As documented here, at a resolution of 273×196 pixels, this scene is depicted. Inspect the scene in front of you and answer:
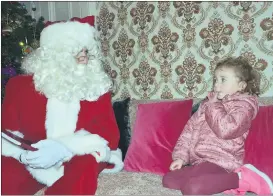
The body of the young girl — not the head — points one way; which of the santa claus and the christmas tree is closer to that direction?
the santa claus

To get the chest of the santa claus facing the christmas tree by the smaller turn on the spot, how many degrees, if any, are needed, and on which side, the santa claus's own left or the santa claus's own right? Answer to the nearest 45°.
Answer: approximately 180°

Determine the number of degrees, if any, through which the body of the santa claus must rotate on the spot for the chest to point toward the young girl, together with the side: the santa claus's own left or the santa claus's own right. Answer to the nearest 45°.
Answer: approximately 90° to the santa claus's own left

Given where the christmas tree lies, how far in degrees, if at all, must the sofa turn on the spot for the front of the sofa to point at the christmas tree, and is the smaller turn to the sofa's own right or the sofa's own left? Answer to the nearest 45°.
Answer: approximately 135° to the sofa's own right

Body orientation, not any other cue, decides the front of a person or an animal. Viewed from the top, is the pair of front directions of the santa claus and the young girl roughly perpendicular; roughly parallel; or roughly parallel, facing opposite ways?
roughly perpendicular

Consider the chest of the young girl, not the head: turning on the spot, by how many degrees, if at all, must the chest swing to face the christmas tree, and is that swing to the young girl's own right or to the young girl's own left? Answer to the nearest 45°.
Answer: approximately 90° to the young girl's own right

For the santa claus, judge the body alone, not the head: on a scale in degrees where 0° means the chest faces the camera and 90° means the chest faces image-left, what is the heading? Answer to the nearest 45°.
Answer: approximately 0°

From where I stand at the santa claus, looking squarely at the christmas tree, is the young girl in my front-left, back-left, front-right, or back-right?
back-right

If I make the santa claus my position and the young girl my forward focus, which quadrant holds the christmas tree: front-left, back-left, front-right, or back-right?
back-left

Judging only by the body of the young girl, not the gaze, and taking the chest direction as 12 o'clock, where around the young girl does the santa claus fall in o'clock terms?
The santa claus is roughly at 1 o'clock from the young girl.
